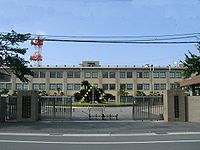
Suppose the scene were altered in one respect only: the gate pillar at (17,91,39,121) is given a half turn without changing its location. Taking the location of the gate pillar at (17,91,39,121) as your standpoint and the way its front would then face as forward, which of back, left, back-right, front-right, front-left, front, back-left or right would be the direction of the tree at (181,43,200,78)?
front-right

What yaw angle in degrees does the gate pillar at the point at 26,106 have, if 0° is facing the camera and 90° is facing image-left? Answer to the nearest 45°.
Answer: approximately 0°

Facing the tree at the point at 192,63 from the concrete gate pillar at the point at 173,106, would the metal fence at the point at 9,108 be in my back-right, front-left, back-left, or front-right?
back-left

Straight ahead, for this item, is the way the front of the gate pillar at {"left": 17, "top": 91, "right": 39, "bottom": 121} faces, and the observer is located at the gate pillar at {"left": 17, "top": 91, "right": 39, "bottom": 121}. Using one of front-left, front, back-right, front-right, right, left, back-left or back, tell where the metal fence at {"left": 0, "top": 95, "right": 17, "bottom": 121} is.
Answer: back-right

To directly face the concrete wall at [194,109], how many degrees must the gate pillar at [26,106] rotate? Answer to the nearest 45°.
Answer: approximately 90° to its left

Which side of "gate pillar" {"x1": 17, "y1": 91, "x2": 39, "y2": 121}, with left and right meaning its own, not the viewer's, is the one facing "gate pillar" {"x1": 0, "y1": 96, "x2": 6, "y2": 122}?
right

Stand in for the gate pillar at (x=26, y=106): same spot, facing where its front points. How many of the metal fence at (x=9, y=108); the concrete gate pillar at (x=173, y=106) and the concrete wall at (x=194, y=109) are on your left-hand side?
2

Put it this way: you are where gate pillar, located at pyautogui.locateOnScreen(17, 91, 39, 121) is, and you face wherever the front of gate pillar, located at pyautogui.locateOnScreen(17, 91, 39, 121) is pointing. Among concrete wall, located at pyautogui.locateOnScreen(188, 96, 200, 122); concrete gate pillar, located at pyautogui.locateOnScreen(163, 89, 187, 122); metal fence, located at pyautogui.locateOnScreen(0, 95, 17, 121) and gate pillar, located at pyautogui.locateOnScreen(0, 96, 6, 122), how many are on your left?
2
